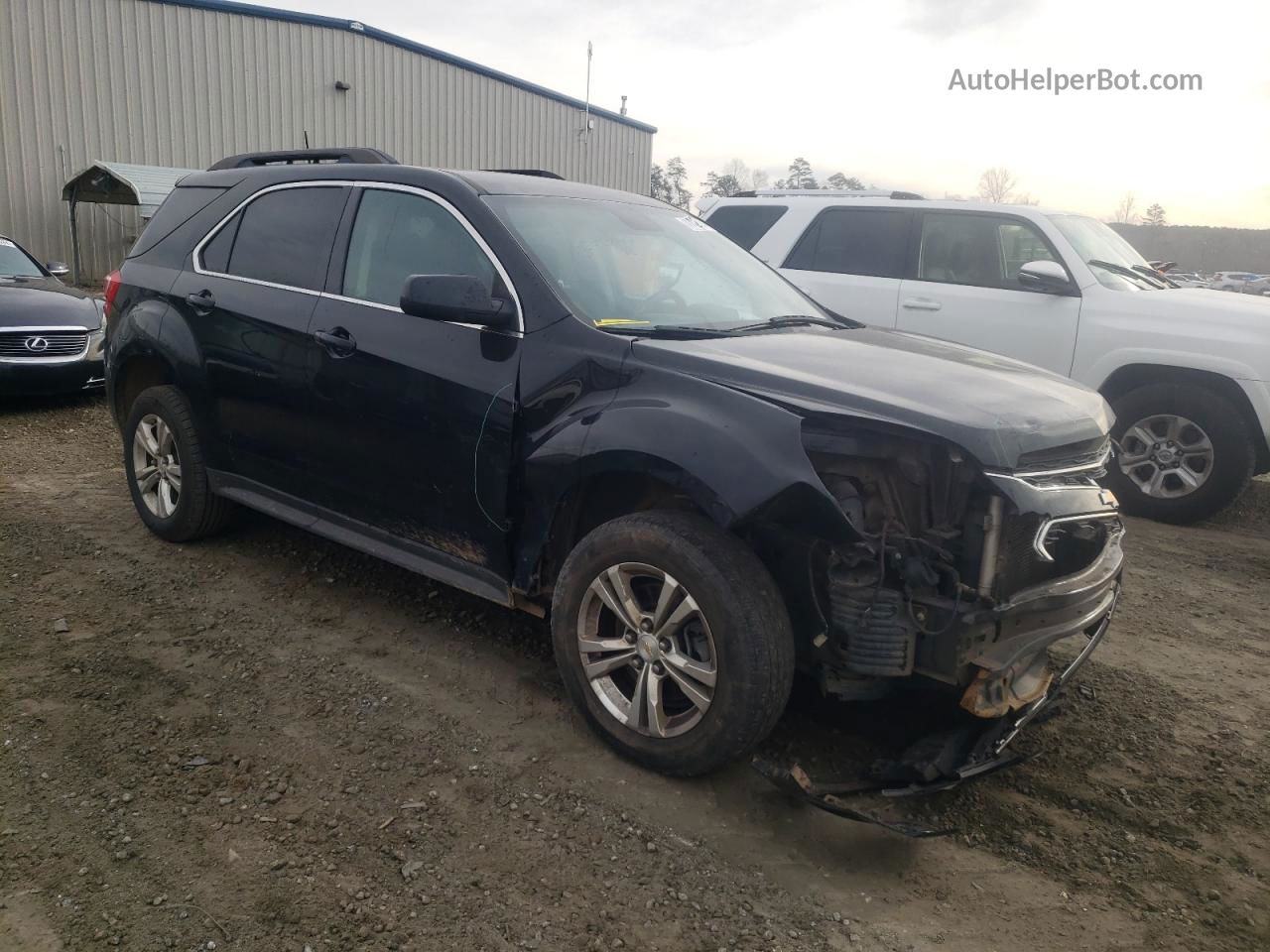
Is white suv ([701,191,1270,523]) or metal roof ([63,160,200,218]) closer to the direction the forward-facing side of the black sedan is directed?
the white suv

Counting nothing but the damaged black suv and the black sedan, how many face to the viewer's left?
0

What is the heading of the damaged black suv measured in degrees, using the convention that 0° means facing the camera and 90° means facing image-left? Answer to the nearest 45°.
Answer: approximately 315°

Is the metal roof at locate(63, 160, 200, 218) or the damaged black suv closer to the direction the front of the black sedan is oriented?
the damaged black suv

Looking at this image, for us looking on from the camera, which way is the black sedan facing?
facing the viewer and to the right of the viewer

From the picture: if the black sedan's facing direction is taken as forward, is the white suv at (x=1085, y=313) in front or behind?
in front

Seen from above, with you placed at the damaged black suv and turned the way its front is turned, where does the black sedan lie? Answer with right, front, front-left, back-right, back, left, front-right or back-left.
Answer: back

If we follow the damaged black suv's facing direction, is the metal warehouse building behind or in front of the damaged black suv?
behind

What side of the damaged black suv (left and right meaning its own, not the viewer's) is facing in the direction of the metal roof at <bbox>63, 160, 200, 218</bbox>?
back

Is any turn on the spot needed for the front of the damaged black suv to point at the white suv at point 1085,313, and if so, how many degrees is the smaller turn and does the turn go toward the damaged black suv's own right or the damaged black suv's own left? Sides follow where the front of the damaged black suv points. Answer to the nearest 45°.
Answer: approximately 90° to the damaged black suv's own left
